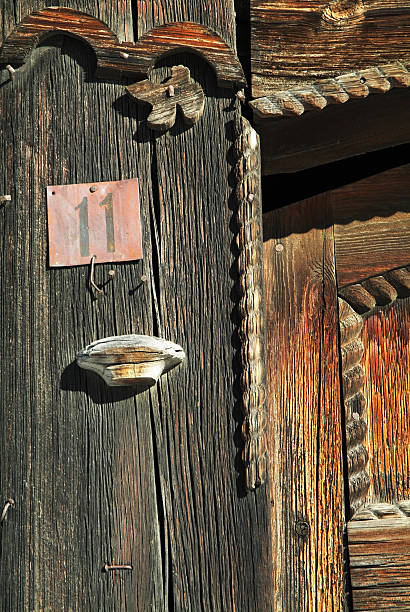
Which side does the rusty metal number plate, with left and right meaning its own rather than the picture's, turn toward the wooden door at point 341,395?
left

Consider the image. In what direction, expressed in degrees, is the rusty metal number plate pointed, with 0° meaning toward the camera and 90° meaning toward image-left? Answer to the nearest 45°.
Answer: approximately 0°

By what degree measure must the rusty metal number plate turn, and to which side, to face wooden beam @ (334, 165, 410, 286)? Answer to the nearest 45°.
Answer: approximately 90° to its left

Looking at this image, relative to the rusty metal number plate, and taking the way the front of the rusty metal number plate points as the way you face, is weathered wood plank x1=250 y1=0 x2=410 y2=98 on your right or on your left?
on your left
